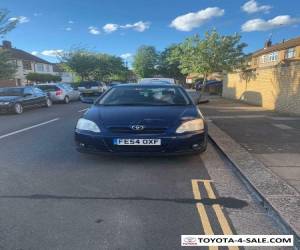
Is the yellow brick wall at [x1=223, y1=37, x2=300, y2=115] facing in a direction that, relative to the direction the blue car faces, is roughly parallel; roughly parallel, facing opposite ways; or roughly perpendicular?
roughly perpendicular

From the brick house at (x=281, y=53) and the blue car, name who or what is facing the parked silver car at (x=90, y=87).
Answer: the brick house

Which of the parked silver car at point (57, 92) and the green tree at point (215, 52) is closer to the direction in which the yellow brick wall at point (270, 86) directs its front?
the parked silver car

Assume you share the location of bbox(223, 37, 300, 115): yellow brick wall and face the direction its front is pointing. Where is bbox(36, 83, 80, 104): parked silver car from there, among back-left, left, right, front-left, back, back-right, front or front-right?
front-right

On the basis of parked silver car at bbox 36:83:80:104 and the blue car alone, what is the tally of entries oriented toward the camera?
1

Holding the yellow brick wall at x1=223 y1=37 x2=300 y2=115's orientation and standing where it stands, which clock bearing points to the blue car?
The blue car is roughly at 11 o'clock from the yellow brick wall.

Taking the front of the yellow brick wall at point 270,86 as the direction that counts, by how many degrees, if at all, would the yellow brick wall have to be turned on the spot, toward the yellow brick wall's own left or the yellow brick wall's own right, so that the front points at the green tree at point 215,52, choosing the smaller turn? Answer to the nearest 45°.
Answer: approximately 90° to the yellow brick wall's own right

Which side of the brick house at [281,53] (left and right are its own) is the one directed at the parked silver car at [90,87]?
front

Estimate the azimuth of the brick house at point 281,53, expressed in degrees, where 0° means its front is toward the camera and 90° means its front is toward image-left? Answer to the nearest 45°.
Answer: approximately 45°

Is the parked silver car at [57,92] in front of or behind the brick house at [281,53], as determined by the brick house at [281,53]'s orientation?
in front

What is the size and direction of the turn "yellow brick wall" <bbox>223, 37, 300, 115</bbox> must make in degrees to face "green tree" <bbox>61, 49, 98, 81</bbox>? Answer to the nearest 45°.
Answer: approximately 90° to its right
